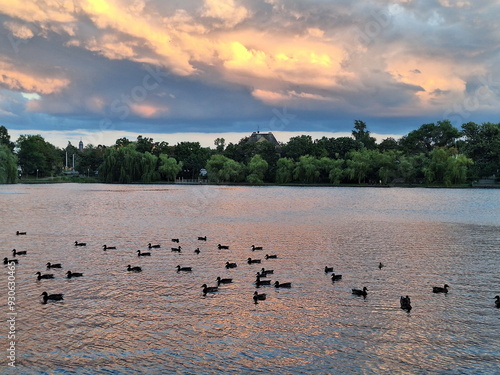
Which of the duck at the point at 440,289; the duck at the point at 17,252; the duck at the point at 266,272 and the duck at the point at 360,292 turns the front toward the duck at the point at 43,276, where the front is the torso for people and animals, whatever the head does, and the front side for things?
the duck at the point at 266,272

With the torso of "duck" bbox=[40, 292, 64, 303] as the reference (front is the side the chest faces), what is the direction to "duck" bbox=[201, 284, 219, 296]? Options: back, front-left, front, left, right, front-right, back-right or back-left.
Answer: back

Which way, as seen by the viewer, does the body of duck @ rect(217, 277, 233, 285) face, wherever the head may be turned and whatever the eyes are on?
to the viewer's left

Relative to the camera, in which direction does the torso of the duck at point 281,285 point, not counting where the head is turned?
to the viewer's left

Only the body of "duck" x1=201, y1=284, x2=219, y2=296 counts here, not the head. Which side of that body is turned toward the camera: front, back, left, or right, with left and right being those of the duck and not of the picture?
left

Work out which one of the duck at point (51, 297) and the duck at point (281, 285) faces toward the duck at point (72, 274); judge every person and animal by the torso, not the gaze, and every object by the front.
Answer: the duck at point (281, 285)

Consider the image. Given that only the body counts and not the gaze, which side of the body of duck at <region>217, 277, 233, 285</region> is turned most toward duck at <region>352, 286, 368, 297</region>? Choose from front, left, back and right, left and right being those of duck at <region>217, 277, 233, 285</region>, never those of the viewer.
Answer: back

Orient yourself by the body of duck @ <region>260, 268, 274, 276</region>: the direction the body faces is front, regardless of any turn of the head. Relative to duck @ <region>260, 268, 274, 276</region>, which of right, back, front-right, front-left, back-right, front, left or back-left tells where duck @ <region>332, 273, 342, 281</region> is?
back

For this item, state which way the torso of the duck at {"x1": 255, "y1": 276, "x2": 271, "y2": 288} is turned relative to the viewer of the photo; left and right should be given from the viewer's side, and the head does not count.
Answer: facing to the left of the viewer

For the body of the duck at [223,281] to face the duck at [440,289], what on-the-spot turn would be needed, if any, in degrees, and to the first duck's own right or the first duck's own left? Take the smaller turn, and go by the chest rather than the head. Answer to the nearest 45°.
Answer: approximately 180°

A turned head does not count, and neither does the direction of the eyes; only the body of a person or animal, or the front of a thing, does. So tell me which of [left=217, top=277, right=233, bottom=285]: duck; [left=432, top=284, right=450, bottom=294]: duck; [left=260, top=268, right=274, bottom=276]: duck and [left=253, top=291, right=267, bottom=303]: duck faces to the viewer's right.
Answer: [left=432, top=284, right=450, bottom=294]: duck

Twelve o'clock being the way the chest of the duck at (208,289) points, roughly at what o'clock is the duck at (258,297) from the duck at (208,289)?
the duck at (258,297) is roughly at 7 o'clock from the duck at (208,289).
